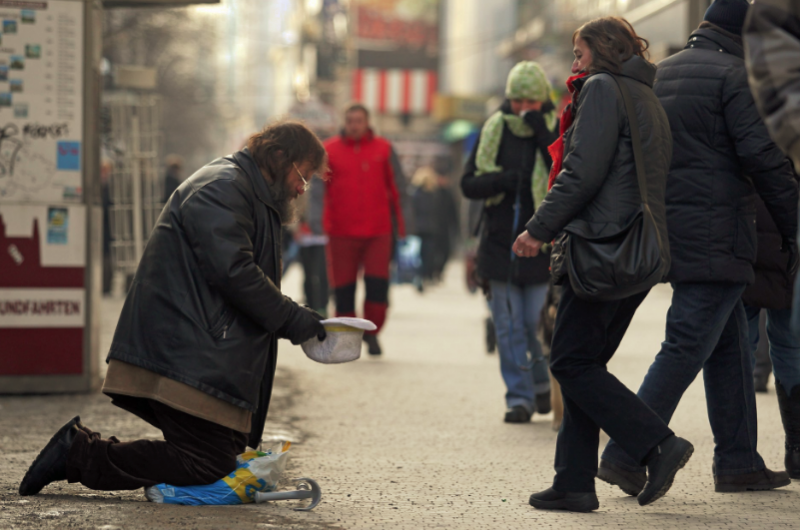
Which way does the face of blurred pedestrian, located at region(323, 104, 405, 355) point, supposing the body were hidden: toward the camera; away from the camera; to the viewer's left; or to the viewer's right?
toward the camera

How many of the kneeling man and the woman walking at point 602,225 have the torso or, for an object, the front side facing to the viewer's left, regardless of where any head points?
1

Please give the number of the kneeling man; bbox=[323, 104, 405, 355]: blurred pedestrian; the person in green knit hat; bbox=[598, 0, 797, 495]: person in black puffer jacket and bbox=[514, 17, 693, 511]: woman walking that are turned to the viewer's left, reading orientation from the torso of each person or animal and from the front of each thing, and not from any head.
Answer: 1

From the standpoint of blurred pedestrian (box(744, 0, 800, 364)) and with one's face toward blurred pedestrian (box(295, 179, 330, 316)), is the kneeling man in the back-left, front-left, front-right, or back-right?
front-left

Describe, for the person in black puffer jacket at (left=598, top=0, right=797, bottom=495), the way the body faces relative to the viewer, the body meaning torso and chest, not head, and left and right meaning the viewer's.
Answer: facing away from the viewer and to the right of the viewer

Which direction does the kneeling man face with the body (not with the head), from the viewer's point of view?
to the viewer's right

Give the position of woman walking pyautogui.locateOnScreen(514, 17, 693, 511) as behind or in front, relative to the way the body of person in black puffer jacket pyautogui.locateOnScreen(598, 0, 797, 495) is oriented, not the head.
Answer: behind

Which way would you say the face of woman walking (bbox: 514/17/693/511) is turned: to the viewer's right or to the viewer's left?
to the viewer's left

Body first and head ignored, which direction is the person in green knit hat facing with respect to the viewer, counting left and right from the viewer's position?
facing the viewer

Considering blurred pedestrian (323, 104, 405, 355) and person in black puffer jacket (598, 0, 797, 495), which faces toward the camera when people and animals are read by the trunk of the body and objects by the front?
the blurred pedestrian

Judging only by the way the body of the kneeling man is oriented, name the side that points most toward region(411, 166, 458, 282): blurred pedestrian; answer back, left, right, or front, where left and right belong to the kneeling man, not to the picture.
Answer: left

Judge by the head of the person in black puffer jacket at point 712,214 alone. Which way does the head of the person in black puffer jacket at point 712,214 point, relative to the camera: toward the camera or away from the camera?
away from the camera

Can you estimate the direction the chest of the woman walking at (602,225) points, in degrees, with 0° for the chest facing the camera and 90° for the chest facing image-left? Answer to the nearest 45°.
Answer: approximately 90°

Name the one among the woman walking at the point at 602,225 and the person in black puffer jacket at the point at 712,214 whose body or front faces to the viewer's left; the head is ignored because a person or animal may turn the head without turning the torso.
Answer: the woman walking

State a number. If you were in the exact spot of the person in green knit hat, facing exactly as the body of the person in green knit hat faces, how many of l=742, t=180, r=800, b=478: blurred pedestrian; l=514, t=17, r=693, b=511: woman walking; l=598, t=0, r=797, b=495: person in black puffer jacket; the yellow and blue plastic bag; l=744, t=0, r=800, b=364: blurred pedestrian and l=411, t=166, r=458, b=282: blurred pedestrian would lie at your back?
1

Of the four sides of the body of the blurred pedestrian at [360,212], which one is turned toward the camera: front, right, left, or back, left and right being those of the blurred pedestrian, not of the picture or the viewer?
front

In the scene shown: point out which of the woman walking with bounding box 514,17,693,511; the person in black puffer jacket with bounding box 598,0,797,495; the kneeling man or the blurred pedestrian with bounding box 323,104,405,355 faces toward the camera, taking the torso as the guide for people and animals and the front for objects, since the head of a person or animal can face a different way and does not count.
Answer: the blurred pedestrian

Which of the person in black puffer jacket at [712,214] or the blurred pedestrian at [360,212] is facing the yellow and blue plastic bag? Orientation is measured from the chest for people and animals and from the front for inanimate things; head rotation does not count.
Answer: the blurred pedestrian

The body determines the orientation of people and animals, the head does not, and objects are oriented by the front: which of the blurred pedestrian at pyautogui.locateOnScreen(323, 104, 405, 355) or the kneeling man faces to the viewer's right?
the kneeling man
